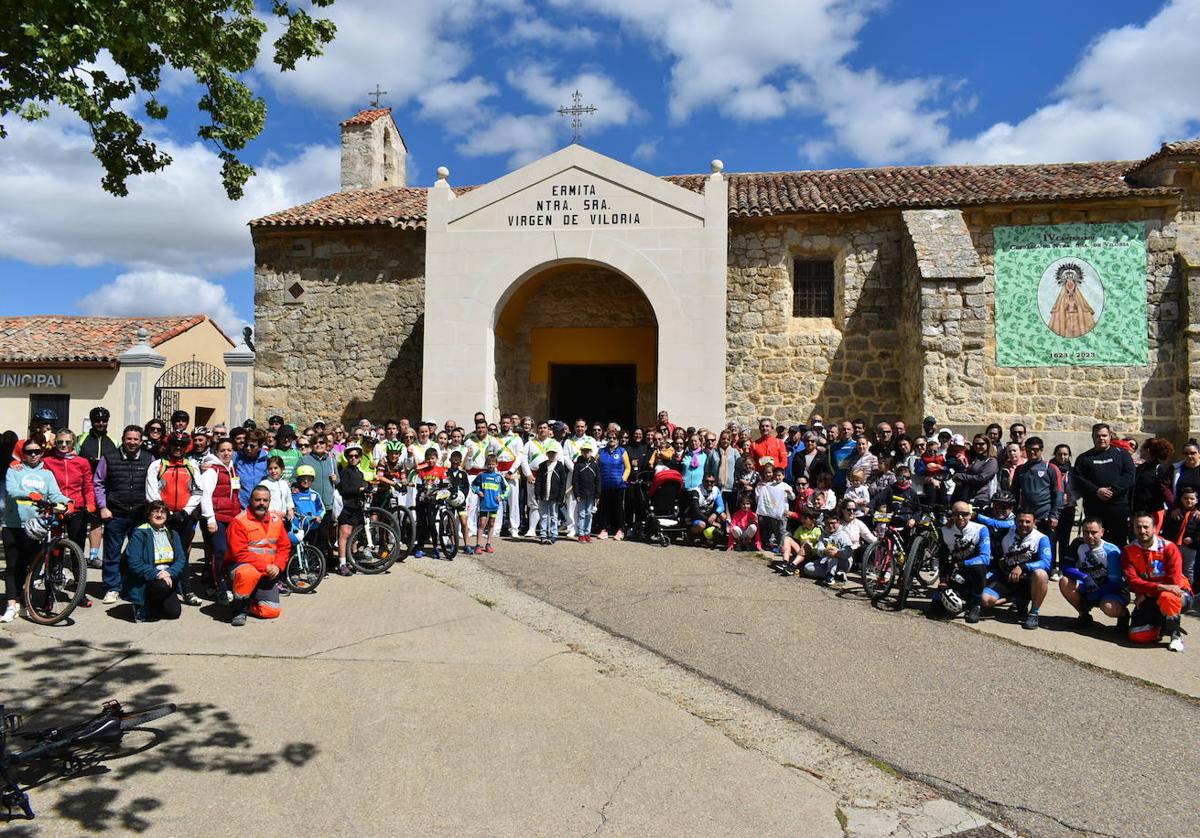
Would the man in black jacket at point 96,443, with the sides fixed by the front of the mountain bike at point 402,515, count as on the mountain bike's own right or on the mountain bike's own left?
on the mountain bike's own right

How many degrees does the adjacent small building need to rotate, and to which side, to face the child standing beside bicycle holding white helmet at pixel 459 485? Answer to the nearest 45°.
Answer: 0° — it already faces them

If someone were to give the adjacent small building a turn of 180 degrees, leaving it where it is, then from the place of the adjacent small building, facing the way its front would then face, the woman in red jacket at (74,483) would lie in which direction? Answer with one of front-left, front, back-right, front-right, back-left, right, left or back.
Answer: back

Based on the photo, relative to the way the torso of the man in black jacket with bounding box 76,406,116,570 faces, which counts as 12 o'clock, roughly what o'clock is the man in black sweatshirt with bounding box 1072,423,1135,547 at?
the man in black sweatshirt with bounding box 1072,423,1135,547 is roughly at 10 o'clock from the man in black jacket with bounding box 76,406,116,570.

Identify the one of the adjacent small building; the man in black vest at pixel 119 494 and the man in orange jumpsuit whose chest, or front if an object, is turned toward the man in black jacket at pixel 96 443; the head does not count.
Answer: the adjacent small building

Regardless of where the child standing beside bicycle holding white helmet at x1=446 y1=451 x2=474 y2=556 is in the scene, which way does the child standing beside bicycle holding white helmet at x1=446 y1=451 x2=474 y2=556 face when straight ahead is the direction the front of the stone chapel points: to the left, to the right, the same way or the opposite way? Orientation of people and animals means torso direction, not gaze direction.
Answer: the same way

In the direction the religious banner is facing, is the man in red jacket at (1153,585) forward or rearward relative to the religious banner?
forward

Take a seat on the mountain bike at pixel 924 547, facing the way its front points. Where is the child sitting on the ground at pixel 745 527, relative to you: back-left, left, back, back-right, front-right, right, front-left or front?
right

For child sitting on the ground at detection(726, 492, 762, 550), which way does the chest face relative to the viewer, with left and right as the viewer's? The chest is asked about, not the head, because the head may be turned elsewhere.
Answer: facing the viewer

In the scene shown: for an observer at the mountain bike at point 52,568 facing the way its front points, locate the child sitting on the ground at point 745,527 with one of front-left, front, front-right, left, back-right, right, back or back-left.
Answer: front-left

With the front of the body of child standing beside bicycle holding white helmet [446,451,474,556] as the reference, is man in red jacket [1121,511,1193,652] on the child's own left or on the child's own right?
on the child's own left

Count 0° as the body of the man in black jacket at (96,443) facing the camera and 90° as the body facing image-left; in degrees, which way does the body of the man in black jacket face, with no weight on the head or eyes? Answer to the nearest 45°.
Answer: approximately 0°

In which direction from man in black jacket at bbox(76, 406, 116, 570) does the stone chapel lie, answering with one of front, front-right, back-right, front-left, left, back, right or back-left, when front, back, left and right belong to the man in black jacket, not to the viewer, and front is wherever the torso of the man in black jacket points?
left

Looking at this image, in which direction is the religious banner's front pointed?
toward the camera

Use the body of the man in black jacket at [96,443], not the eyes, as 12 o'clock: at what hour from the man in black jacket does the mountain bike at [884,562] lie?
The mountain bike is roughly at 10 o'clock from the man in black jacket.

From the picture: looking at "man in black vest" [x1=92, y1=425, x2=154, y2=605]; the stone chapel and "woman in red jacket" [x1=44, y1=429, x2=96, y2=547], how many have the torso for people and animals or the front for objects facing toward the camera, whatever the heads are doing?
3

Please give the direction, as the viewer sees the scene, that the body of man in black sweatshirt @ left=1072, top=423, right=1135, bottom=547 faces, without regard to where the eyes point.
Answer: toward the camera

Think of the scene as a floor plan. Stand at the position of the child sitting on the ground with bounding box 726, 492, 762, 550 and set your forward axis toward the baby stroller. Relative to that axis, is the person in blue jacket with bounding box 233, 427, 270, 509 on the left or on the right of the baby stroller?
left

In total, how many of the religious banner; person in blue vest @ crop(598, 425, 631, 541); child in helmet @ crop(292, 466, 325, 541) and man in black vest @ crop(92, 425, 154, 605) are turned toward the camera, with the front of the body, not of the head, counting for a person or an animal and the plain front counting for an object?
4

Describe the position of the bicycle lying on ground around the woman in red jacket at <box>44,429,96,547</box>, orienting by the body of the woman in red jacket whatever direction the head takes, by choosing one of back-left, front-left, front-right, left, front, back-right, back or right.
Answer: front

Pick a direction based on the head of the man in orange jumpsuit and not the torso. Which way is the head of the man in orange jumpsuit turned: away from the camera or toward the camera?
toward the camera
